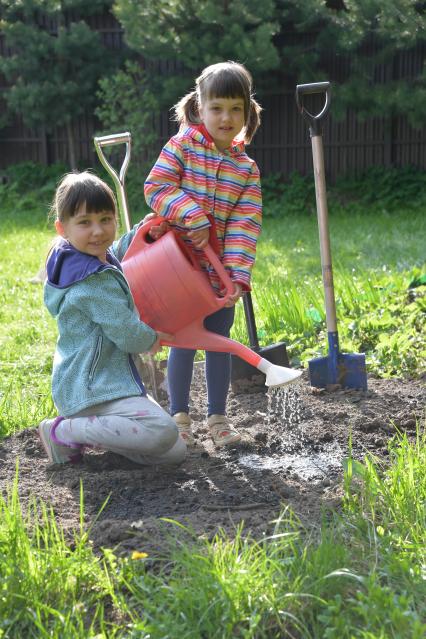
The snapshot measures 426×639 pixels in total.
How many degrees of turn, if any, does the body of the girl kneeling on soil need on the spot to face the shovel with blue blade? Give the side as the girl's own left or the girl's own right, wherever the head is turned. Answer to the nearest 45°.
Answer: approximately 45° to the girl's own left

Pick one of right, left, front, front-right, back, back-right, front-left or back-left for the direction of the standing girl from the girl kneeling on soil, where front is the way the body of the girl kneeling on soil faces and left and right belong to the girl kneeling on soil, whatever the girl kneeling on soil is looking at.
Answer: front-left

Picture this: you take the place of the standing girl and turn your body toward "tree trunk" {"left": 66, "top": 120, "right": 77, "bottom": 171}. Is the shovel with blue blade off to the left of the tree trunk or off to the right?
right
